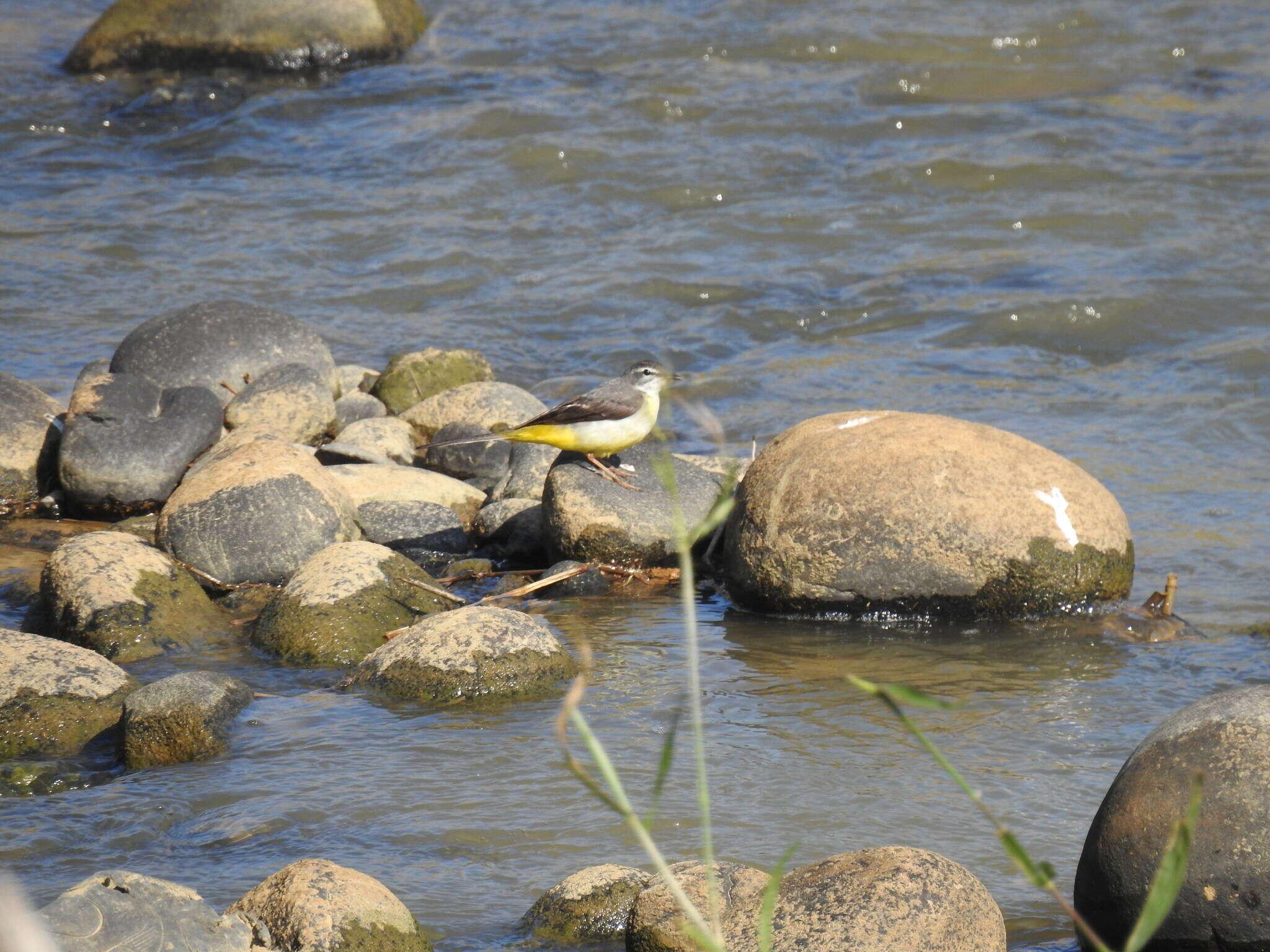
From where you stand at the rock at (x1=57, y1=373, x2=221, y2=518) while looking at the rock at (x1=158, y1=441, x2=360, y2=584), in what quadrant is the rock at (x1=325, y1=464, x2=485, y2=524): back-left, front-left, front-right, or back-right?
front-left

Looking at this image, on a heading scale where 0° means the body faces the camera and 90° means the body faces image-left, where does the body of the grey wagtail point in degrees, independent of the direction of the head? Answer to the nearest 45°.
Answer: approximately 270°

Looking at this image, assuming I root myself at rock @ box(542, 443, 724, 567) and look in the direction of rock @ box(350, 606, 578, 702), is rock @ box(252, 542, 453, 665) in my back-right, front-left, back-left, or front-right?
front-right

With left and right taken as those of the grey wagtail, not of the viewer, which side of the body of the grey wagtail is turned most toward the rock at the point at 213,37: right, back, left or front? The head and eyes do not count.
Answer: left

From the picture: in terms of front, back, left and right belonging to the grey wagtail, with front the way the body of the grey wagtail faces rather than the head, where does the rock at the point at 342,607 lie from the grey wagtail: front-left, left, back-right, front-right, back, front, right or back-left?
back-right

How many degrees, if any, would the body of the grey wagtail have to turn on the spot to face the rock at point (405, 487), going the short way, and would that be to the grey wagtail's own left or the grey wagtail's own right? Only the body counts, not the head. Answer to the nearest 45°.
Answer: approximately 135° to the grey wagtail's own left

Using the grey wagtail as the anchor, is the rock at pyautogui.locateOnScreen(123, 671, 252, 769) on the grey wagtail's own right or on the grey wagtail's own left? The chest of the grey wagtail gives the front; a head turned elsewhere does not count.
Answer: on the grey wagtail's own right

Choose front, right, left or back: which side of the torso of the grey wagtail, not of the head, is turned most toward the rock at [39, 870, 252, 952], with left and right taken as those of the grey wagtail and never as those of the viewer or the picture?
right

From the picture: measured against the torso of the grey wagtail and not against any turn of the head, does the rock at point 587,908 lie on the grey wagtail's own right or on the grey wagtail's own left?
on the grey wagtail's own right

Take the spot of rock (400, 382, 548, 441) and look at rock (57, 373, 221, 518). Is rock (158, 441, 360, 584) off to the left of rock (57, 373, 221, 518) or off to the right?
left

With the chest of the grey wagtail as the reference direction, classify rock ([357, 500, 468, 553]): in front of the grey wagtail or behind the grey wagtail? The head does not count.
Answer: behind
